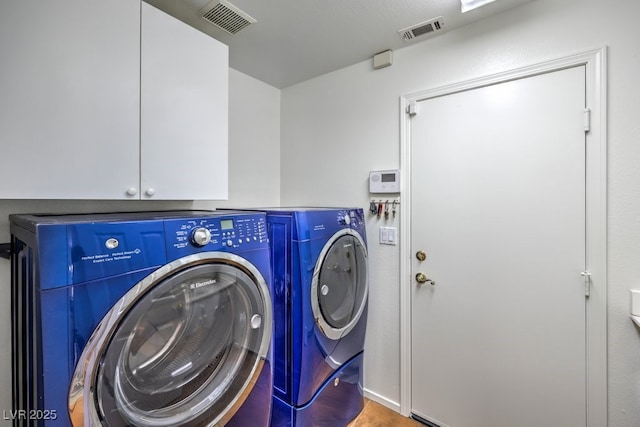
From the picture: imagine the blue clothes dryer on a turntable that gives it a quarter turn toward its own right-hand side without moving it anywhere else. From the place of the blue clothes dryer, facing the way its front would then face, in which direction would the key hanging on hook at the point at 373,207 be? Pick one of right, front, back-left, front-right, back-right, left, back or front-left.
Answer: back

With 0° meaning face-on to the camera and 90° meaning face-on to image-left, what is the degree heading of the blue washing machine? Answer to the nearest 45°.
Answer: approximately 315°

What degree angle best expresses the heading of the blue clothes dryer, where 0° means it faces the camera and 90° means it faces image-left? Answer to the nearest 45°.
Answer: approximately 315°

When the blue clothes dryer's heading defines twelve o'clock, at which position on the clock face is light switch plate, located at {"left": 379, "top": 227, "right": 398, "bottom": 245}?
The light switch plate is roughly at 9 o'clock from the blue clothes dryer.

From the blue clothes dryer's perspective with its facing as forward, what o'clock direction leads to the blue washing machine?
The blue washing machine is roughly at 3 o'clock from the blue clothes dryer.

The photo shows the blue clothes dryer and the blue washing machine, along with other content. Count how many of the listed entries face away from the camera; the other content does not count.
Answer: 0
